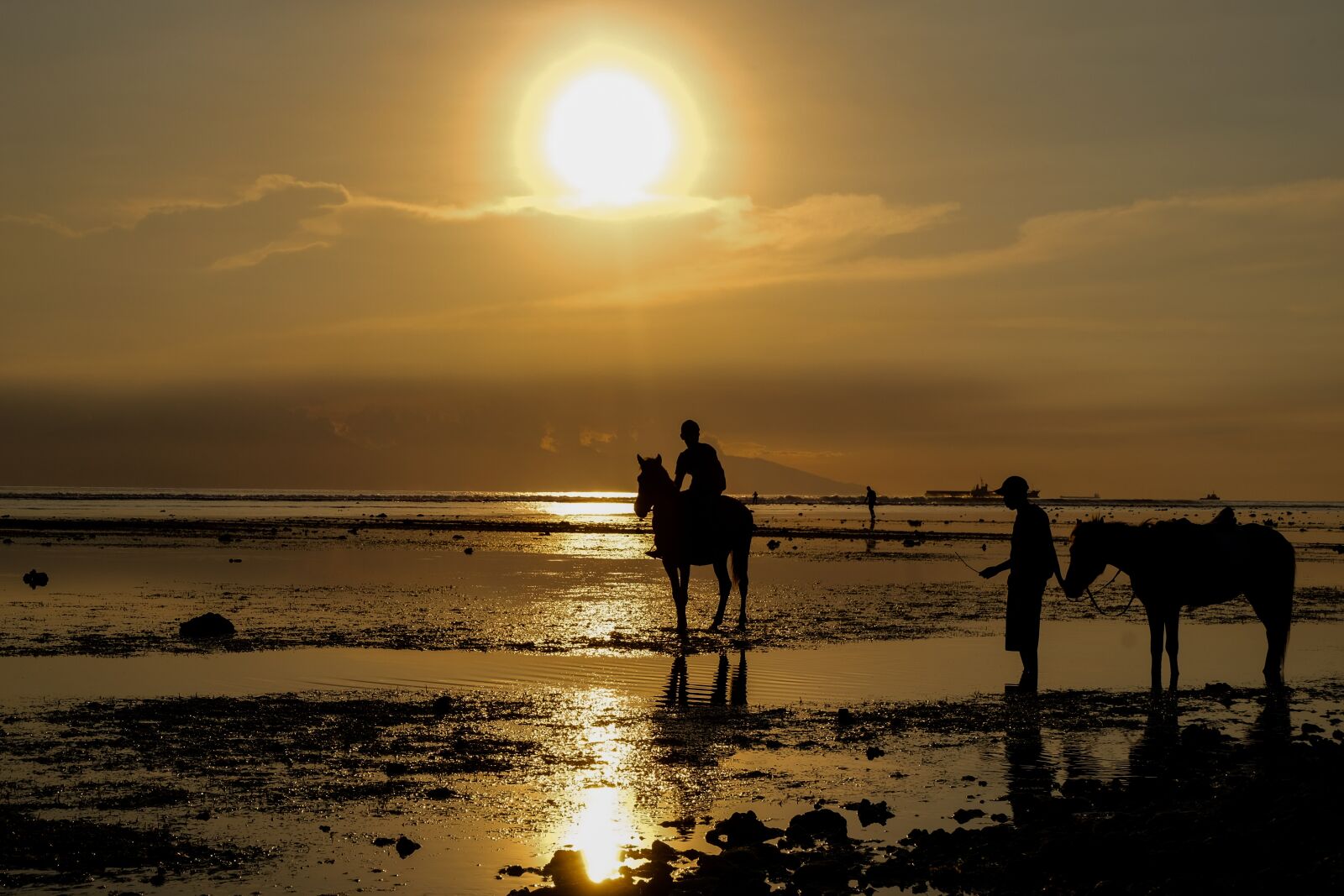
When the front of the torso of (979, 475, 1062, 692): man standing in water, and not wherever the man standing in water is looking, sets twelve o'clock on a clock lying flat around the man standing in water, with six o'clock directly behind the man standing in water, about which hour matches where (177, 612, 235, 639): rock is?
The rock is roughly at 12 o'clock from the man standing in water.

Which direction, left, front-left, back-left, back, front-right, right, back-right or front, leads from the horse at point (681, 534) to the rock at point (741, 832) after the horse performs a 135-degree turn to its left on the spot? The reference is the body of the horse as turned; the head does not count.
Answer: right

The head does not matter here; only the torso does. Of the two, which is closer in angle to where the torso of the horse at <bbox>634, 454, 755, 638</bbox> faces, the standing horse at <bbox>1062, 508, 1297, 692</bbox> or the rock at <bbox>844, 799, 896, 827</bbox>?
the rock

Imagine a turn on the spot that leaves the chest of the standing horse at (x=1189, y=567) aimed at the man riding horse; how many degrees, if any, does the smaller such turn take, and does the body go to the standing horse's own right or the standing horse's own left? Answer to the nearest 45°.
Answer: approximately 45° to the standing horse's own right

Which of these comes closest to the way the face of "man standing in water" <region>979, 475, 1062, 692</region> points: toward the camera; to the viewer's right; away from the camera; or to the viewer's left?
to the viewer's left

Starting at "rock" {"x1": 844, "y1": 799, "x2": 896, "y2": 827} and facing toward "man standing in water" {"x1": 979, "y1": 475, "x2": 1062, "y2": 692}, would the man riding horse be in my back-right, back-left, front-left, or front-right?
front-left

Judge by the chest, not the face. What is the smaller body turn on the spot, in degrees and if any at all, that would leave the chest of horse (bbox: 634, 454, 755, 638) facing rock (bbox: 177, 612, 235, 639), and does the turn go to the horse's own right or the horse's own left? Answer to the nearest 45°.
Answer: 0° — it already faces it

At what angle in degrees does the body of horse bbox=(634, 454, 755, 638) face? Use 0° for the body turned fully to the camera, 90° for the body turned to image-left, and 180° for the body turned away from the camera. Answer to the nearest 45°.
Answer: approximately 45°

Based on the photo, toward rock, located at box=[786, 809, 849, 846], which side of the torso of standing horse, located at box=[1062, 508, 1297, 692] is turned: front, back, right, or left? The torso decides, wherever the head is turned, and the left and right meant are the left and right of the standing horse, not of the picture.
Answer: left

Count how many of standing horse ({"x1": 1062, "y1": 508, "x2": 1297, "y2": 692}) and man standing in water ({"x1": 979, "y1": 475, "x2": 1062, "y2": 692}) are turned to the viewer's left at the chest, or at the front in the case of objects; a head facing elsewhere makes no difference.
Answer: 2

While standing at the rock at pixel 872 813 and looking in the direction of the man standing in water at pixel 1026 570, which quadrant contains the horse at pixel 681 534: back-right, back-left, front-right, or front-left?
front-left

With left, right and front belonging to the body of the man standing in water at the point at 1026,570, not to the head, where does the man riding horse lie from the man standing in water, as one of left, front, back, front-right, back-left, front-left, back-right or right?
front-right

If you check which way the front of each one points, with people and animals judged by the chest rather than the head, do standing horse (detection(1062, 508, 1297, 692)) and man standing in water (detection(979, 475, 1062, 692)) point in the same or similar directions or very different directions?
same or similar directions

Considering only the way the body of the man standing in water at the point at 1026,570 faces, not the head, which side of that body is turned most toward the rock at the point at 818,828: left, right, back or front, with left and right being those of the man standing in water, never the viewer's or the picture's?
left

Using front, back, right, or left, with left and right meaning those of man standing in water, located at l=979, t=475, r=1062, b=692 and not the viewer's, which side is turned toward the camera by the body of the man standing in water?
left

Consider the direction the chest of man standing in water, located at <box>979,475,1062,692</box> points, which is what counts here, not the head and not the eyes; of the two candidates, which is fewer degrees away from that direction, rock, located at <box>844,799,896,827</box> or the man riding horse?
the man riding horse

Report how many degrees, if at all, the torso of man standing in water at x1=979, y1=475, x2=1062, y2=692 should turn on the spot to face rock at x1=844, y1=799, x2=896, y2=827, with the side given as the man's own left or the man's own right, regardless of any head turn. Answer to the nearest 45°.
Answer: approximately 90° to the man's own left

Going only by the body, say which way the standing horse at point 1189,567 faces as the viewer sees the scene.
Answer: to the viewer's left

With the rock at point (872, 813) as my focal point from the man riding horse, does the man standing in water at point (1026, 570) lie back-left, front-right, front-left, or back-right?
front-left

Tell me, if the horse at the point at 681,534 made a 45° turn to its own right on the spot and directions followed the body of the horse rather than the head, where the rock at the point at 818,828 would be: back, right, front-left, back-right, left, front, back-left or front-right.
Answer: left
